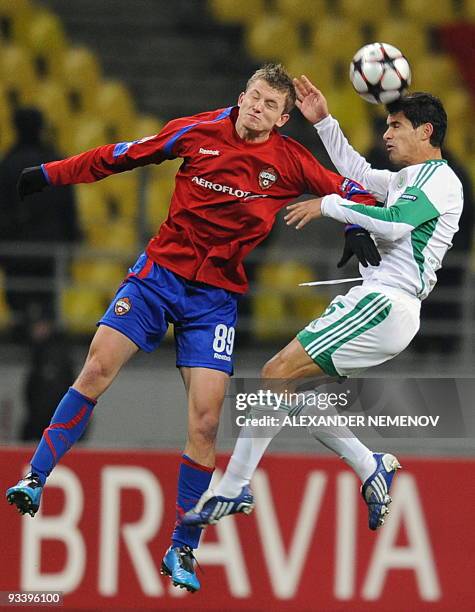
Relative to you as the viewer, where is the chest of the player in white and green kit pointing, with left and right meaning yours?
facing to the left of the viewer

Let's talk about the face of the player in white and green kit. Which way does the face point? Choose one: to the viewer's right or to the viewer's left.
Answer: to the viewer's left

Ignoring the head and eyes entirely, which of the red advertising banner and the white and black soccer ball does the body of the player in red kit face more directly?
the white and black soccer ball

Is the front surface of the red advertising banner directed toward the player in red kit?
yes

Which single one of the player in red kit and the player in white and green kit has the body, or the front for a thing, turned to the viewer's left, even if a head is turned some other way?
the player in white and green kit

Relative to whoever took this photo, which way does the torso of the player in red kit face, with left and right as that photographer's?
facing the viewer

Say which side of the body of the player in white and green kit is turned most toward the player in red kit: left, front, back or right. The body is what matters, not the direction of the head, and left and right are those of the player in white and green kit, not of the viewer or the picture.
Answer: front

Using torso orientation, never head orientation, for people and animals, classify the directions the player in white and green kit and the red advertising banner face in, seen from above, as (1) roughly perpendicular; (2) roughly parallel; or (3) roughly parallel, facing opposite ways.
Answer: roughly perpendicular

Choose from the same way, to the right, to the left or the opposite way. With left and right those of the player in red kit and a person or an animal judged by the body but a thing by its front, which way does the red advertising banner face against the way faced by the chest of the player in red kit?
the same way
